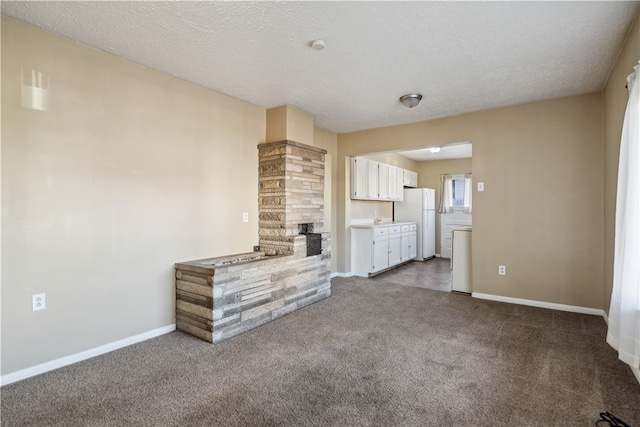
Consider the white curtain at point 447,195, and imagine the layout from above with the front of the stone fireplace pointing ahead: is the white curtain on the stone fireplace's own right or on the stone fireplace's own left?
on the stone fireplace's own left

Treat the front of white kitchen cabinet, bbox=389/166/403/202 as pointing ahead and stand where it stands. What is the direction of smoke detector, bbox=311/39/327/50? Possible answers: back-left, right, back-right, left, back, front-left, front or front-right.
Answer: right

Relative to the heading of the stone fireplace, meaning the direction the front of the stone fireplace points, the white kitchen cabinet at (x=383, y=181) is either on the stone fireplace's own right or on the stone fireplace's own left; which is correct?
on the stone fireplace's own left

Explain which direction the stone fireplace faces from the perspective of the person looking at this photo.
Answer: facing the viewer and to the right of the viewer

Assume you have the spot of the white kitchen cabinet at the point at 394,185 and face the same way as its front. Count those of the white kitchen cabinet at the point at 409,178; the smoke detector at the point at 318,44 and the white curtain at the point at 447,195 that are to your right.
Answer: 1

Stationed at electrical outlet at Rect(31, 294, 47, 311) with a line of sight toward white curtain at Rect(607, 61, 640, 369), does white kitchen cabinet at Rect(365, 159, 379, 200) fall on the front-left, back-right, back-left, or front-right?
front-left

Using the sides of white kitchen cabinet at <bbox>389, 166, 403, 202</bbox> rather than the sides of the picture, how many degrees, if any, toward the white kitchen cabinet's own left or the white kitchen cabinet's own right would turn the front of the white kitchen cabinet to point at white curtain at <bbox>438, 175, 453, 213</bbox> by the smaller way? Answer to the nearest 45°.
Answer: approximately 45° to the white kitchen cabinet's own left
